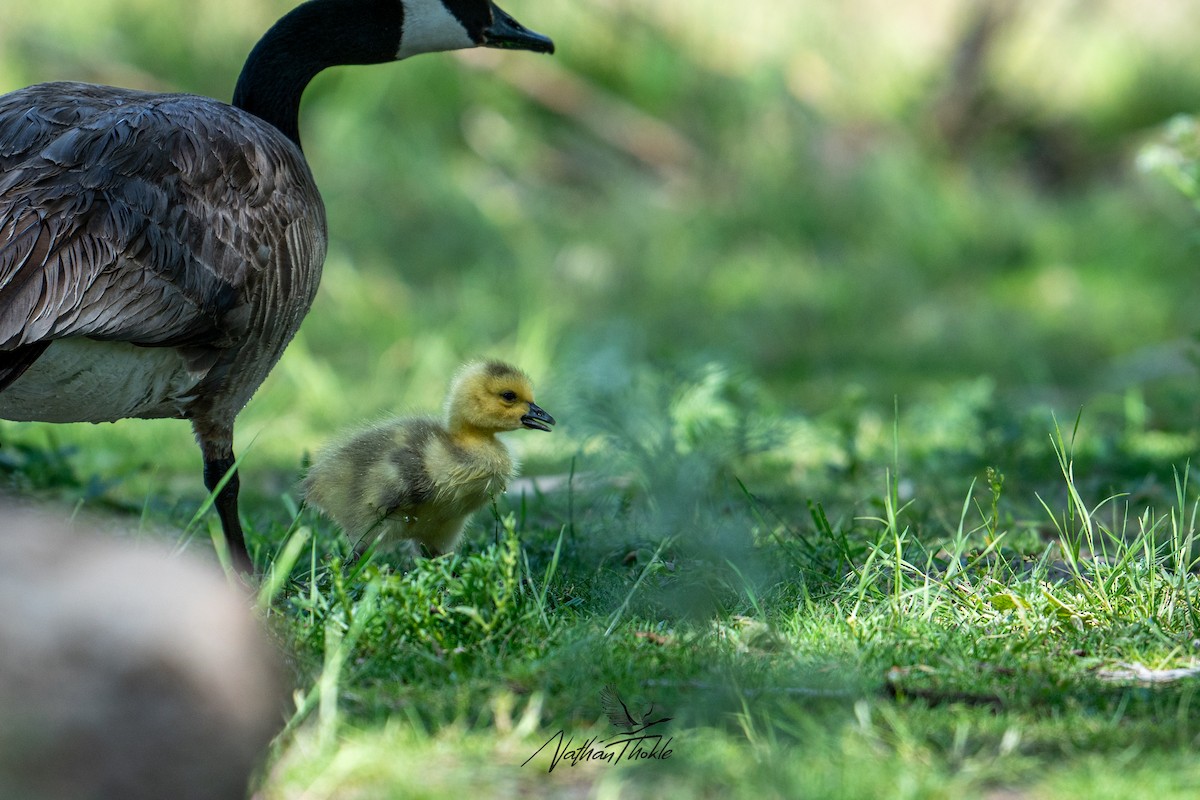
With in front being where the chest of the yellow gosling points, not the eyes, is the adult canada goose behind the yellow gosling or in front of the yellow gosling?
behind

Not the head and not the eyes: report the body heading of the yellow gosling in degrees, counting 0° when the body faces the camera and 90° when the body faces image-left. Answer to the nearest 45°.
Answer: approximately 270°

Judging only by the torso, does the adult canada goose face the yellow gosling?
yes

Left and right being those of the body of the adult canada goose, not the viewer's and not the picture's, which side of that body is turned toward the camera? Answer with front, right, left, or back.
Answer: right

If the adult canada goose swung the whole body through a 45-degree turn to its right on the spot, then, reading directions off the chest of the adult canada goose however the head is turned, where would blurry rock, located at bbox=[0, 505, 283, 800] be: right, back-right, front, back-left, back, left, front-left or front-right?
front-right

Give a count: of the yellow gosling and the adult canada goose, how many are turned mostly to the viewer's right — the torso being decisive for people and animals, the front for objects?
2
